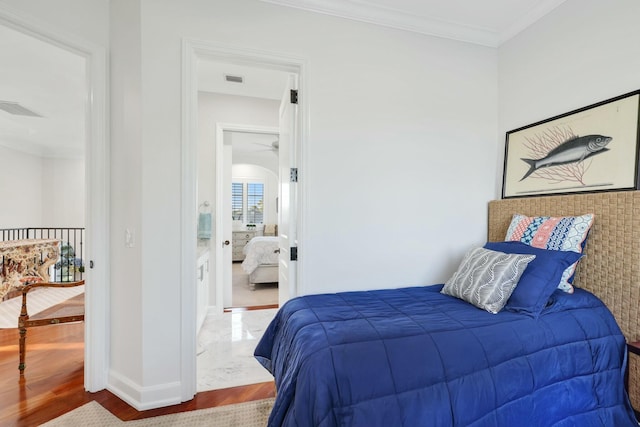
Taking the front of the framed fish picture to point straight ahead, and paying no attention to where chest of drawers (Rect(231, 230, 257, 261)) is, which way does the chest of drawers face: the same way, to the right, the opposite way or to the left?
to the left

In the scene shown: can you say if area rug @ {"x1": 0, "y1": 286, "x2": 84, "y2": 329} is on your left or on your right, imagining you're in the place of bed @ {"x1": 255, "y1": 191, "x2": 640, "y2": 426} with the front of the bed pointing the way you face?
on your right

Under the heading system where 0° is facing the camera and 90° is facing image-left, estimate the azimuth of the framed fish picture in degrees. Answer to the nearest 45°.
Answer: approximately 45°

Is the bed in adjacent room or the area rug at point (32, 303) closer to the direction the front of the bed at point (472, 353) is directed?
the area rug

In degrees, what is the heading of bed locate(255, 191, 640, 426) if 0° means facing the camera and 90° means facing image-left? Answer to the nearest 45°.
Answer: approximately 45°
